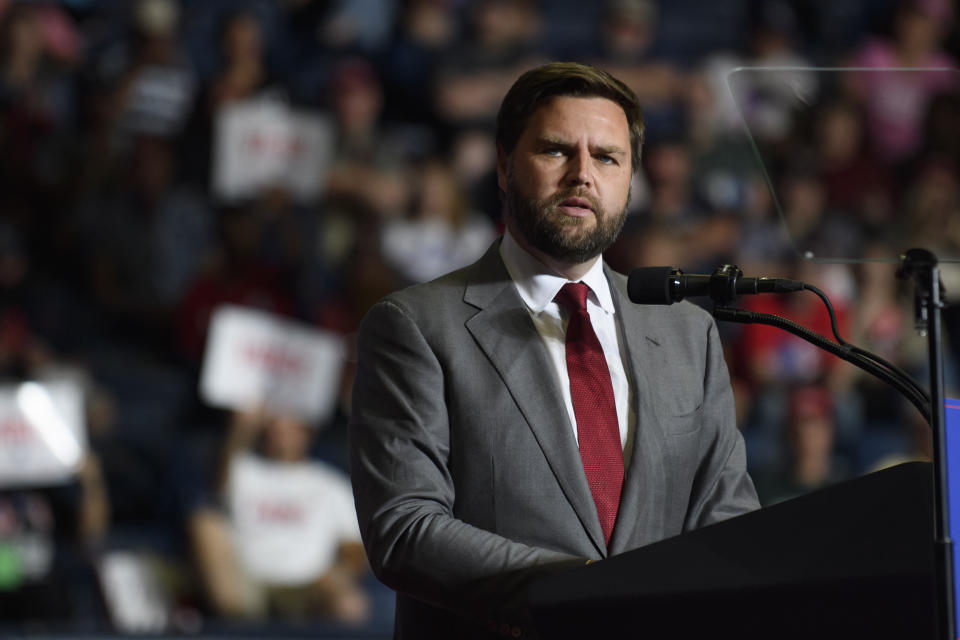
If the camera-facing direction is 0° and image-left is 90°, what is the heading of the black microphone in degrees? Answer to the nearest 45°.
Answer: approximately 90°

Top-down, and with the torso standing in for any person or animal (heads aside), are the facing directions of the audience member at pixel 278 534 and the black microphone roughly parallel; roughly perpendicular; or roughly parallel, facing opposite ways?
roughly perpendicular

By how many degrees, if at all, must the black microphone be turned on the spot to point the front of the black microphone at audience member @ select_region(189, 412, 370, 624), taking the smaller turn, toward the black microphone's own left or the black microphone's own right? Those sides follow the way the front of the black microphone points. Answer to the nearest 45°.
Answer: approximately 45° to the black microphone's own right

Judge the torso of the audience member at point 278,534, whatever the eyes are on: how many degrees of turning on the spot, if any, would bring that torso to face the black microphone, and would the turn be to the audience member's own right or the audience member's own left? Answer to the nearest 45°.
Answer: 0° — they already face it

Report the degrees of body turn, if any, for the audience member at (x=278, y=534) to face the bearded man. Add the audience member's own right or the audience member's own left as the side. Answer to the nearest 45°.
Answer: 0° — they already face them
